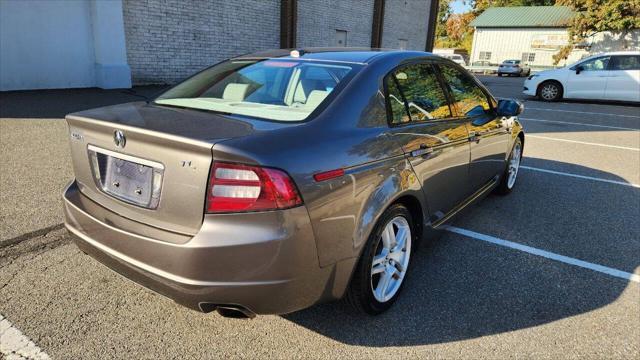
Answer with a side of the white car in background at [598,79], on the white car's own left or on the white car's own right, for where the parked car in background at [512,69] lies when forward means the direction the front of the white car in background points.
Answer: on the white car's own right

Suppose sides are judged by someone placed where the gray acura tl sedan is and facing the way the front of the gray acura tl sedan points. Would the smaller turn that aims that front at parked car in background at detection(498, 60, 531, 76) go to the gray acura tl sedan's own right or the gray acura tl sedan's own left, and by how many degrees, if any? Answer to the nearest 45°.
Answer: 0° — it already faces it

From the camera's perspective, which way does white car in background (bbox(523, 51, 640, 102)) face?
to the viewer's left

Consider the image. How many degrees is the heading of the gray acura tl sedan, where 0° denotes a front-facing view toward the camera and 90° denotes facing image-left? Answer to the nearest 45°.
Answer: approximately 225°

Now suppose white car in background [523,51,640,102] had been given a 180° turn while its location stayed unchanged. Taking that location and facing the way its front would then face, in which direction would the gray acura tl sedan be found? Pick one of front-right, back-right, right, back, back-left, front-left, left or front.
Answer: right

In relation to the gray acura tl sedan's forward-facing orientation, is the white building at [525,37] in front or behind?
in front
